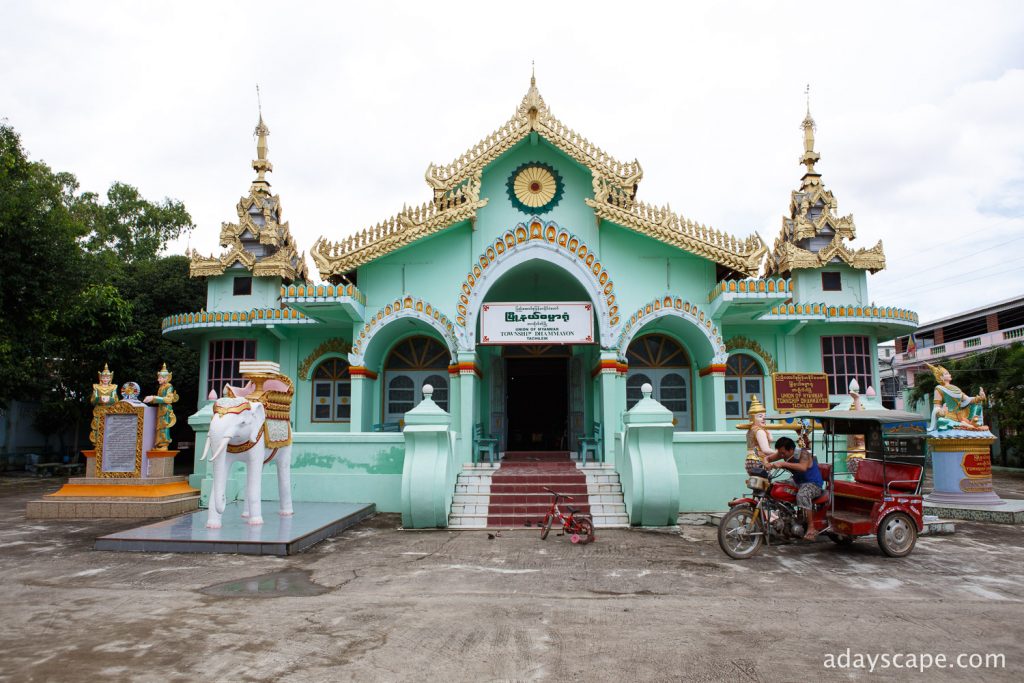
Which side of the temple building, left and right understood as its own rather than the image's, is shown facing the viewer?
front

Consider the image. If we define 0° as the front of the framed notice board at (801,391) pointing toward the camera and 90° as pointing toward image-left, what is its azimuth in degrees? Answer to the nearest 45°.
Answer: approximately 0°

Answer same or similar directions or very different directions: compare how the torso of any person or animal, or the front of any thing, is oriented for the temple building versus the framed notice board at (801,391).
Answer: same or similar directions

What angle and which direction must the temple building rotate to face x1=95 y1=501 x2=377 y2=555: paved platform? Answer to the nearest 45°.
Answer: approximately 45° to its right

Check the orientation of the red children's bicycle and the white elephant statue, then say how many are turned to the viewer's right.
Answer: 0

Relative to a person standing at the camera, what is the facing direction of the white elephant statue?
facing the viewer and to the left of the viewer

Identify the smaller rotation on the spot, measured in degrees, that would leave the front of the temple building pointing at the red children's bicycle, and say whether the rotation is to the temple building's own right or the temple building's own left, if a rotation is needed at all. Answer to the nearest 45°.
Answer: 0° — it already faces it

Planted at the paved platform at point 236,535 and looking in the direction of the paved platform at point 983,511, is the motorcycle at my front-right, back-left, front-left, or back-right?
front-right

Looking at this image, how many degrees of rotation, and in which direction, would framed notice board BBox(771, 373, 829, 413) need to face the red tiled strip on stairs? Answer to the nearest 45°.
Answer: approximately 45° to its right
